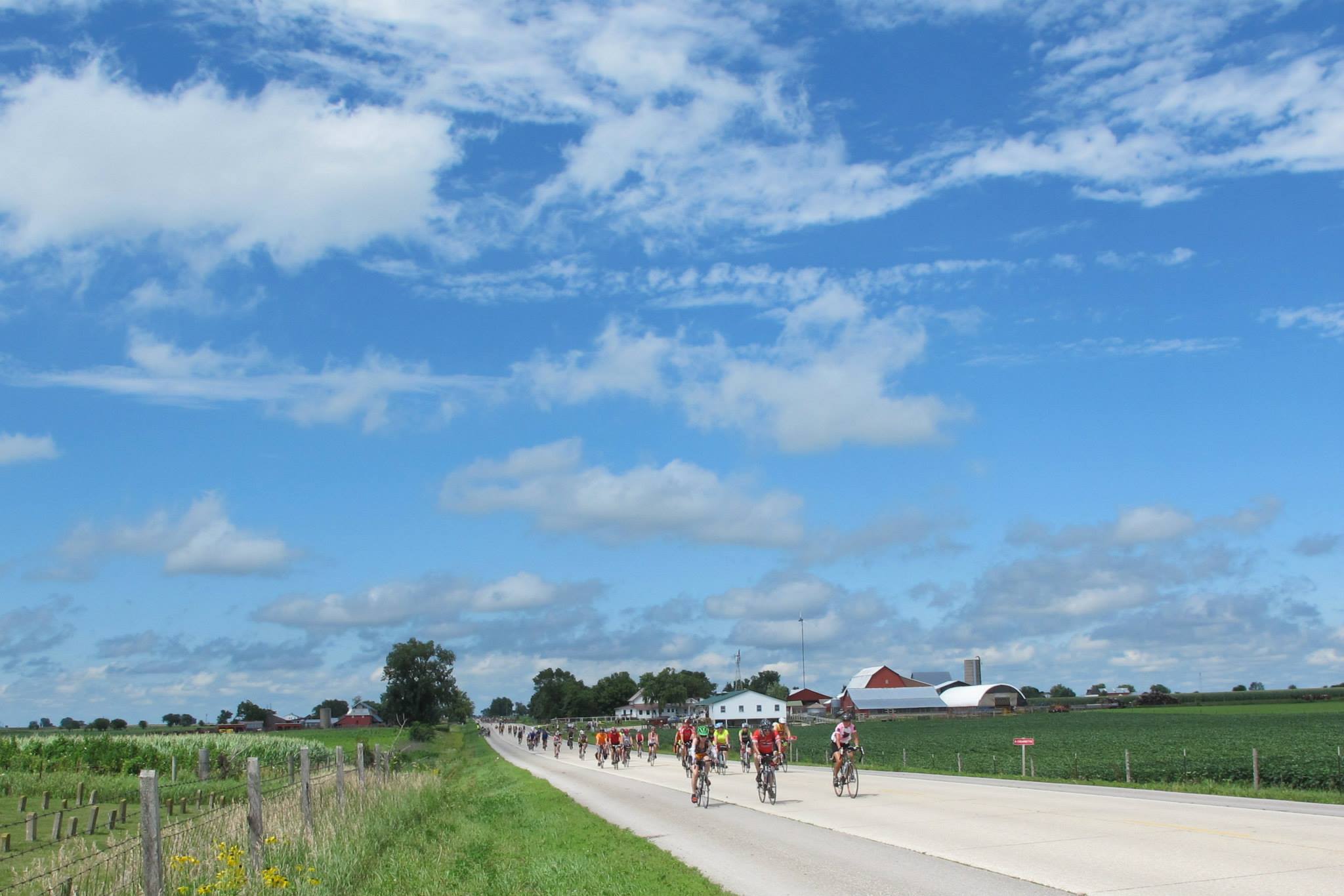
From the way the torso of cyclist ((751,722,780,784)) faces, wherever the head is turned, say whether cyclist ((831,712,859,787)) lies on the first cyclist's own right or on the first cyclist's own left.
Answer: on the first cyclist's own left

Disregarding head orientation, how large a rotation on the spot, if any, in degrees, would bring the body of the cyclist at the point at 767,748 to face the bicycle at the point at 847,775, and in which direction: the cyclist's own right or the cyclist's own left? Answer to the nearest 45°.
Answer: approximately 90° to the cyclist's own left

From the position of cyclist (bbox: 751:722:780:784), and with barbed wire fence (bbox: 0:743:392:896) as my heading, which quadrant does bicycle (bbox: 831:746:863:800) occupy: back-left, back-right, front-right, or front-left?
back-left

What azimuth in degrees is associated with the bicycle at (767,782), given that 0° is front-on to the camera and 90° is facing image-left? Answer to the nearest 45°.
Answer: approximately 0°

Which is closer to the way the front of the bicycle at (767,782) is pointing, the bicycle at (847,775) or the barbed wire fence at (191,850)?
the barbed wire fence

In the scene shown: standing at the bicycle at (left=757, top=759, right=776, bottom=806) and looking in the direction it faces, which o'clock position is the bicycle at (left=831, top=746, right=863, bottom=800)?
the bicycle at (left=831, top=746, right=863, bottom=800) is roughly at 9 o'clock from the bicycle at (left=757, top=759, right=776, bottom=806).

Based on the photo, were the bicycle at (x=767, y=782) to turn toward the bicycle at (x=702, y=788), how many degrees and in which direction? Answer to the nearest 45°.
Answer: approximately 45° to its right

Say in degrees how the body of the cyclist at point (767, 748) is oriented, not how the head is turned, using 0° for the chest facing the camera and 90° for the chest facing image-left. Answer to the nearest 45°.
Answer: approximately 0°
